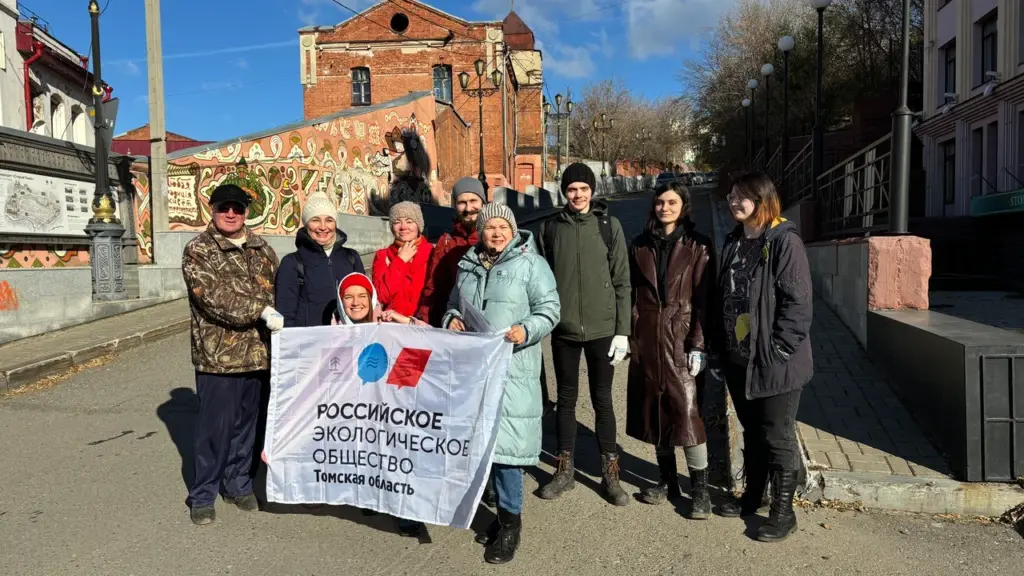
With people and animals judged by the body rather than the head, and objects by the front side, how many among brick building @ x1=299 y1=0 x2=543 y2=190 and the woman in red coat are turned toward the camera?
2

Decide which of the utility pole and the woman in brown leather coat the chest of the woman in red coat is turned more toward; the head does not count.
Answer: the woman in brown leather coat

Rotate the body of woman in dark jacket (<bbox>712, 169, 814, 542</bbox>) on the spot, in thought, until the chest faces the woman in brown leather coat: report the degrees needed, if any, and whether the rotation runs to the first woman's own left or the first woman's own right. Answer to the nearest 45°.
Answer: approximately 45° to the first woman's own right
